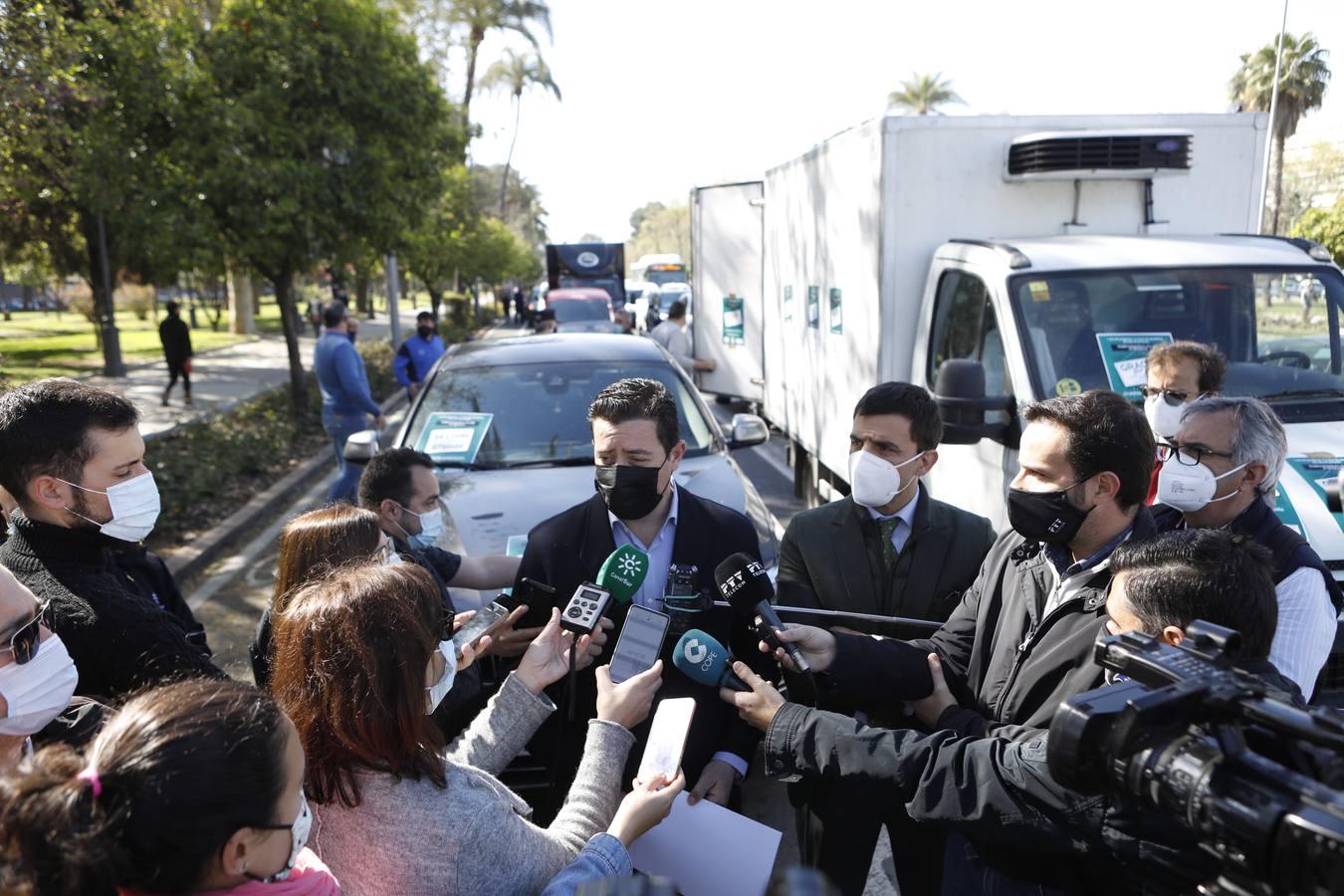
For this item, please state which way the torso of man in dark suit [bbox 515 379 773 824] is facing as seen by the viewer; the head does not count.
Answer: toward the camera

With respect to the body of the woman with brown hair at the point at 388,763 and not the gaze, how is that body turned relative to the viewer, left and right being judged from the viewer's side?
facing away from the viewer and to the right of the viewer

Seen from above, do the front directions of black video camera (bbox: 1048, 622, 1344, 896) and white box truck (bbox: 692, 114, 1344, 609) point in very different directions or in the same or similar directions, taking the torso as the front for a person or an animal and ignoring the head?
very different directions

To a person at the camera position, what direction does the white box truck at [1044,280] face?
facing the viewer and to the right of the viewer

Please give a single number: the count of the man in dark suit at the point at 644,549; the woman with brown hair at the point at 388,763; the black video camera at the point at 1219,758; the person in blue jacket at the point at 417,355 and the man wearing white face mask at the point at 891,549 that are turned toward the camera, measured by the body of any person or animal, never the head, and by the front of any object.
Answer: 3

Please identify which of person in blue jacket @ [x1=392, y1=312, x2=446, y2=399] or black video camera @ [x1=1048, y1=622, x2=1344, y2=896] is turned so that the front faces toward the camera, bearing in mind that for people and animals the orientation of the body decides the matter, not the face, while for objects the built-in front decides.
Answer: the person in blue jacket

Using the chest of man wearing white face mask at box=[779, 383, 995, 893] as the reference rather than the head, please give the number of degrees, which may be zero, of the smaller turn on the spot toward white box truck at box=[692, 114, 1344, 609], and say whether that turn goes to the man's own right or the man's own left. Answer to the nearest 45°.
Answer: approximately 180°

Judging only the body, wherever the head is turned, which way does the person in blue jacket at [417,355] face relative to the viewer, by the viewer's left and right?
facing the viewer

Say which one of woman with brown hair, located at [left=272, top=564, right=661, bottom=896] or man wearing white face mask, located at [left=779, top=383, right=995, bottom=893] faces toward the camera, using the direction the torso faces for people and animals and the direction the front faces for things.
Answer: the man wearing white face mask

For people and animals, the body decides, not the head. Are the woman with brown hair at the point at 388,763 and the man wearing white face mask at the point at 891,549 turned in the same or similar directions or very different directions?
very different directions

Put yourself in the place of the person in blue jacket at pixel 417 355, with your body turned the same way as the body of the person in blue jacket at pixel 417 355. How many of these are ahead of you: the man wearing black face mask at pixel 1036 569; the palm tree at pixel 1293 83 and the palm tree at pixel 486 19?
1

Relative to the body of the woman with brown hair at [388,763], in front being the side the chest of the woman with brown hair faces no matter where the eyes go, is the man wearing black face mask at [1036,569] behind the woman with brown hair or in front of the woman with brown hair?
in front

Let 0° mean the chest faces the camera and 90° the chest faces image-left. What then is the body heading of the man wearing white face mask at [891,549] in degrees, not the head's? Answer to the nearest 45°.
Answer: approximately 0°

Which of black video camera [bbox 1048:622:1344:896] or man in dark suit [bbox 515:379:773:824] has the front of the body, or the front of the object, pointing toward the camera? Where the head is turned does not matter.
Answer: the man in dark suit

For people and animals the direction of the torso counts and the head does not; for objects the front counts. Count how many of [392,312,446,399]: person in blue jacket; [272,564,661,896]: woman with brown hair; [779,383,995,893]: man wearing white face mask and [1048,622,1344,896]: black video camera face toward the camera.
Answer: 2

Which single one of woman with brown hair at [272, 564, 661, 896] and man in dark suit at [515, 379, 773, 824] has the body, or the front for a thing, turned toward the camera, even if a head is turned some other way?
the man in dark suit

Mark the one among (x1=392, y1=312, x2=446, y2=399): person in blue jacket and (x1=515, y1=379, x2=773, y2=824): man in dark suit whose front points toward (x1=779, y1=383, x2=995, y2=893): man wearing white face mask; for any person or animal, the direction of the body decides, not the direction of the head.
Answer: the person in blue jacket

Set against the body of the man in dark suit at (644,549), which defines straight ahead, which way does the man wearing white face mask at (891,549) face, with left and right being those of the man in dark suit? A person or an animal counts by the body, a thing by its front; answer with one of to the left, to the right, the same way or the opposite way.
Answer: the same way

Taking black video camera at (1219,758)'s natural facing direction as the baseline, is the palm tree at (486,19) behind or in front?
in front

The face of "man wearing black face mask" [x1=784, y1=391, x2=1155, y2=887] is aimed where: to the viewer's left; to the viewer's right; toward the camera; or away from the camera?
to the viewer's left

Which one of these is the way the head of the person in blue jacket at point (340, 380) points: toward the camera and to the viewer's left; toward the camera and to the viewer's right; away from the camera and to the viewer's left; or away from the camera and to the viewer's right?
away from the camera and to the viewer's right

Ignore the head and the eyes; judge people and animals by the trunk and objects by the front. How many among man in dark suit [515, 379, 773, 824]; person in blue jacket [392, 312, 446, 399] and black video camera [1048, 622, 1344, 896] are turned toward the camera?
2
